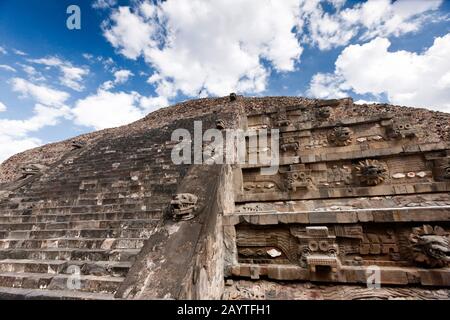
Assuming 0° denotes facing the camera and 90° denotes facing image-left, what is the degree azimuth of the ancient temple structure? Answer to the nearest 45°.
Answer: approximately 0°
